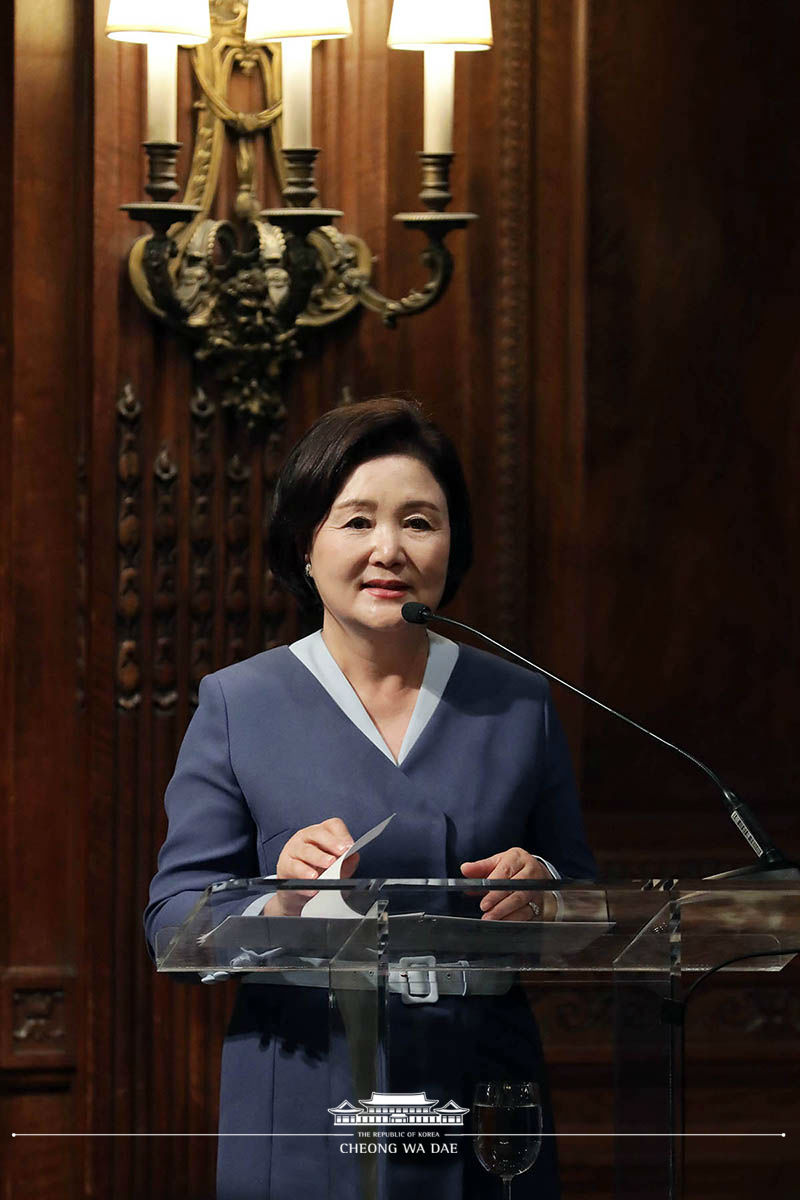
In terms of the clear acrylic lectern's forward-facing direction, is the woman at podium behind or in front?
behind

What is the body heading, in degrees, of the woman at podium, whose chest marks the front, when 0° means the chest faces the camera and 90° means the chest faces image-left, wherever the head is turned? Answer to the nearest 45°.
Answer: approximately 0°

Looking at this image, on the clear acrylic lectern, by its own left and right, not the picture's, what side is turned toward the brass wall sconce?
back

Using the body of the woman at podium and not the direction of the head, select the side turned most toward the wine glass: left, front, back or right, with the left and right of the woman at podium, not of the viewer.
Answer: front

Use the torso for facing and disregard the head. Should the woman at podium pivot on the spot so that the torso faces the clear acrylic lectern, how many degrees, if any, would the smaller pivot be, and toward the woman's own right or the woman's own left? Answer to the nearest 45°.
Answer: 0° — they already face it
